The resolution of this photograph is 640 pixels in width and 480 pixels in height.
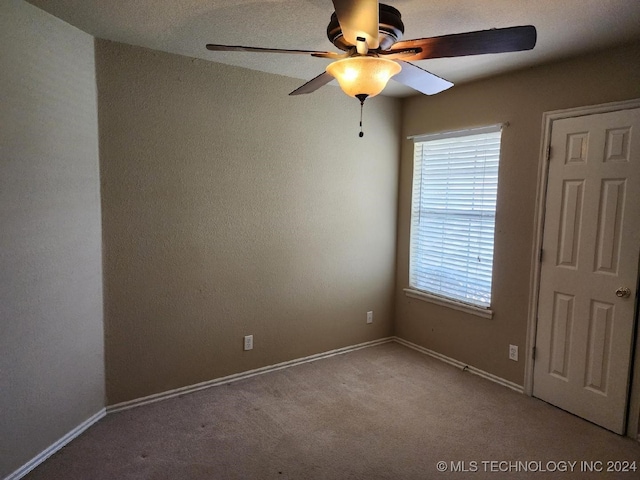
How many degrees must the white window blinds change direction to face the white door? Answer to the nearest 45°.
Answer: approximately 90° to its left

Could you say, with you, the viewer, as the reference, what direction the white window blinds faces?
facing the viewer and to the left of the viewer

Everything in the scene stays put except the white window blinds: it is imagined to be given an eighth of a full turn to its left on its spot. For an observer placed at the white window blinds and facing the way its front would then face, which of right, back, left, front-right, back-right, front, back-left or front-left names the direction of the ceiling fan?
front
